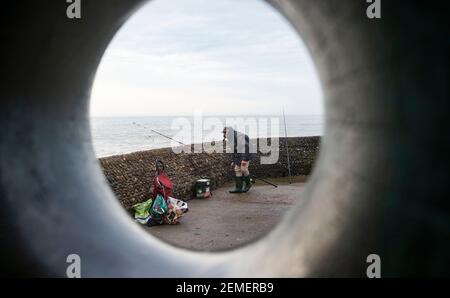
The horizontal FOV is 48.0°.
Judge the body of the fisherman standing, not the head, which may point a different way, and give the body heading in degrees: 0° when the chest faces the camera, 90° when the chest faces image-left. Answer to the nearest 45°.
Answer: approximately 90°

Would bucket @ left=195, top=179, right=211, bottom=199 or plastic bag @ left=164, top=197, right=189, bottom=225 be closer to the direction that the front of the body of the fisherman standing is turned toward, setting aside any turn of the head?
the bucket

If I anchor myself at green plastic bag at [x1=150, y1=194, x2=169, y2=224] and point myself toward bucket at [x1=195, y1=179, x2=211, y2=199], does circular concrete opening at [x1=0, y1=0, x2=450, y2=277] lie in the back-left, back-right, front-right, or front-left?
back-right

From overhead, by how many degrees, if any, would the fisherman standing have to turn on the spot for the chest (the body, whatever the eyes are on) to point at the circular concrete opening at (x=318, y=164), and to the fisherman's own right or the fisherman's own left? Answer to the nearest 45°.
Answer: approximately 90° to the fisherman's own left

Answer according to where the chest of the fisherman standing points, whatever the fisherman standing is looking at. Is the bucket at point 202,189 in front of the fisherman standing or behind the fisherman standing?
in front

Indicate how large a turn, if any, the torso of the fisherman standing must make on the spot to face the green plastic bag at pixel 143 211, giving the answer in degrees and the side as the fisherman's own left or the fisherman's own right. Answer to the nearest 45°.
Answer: approximately 45° to the fisherman's own left
